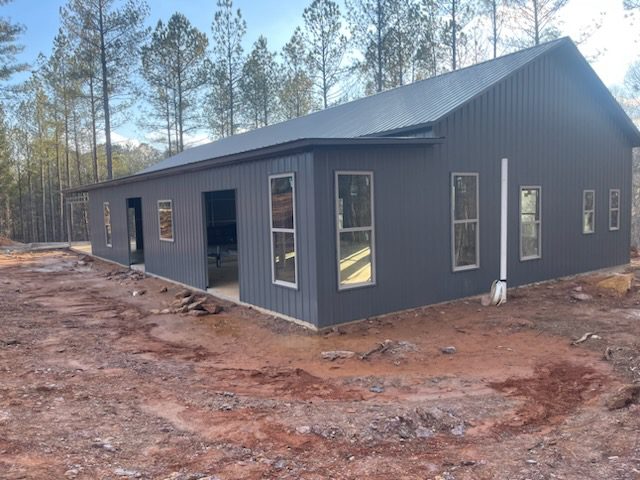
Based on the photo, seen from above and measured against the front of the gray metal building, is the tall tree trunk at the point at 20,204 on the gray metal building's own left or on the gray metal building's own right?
on the gray metal building's own right

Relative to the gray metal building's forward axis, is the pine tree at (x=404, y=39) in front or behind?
behind

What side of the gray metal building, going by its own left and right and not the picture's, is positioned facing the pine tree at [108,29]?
right

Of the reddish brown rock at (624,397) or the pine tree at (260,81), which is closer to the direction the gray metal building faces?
the reddish brown rock

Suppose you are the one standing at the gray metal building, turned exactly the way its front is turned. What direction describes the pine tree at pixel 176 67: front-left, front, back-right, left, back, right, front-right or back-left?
right

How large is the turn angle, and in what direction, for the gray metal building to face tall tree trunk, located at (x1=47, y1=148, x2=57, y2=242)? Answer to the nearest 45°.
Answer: approximately 90° to its right

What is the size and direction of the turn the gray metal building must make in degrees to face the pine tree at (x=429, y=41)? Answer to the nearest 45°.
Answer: approximately 135° to its right

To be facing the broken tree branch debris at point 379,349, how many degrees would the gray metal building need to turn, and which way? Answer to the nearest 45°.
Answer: approximately 45° to its left

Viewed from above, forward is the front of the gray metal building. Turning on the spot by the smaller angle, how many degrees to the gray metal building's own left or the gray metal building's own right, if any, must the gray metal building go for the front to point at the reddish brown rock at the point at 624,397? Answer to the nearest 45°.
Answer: approximately 45° to the gray metal building's own left

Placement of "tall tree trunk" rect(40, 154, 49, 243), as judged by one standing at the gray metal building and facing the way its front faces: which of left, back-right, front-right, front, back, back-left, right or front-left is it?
right

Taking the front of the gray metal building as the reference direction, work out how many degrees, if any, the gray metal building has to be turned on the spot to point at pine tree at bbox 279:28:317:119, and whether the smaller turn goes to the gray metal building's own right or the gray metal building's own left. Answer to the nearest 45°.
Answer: approximately 135° to the gray metal building's own right

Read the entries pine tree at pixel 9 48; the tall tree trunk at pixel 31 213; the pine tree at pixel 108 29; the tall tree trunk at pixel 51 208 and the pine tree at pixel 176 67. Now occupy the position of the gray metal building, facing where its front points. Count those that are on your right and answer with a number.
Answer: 5

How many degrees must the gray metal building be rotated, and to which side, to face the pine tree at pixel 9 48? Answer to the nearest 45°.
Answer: approximately 90° to its right

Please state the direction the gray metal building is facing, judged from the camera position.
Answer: facing the viewer and to the left of the viewer

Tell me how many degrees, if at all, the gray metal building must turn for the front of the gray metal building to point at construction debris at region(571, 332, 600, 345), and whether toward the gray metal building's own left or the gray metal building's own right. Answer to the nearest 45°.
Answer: approximately 90° to the gray metal building's own left

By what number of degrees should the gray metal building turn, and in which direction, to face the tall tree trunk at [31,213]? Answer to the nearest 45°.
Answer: approximately 90° to its right

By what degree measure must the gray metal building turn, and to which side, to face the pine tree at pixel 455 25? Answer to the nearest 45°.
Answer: approximately 135° to its right

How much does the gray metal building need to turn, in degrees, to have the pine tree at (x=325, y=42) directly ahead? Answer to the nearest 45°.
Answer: approximately 135° to its right
